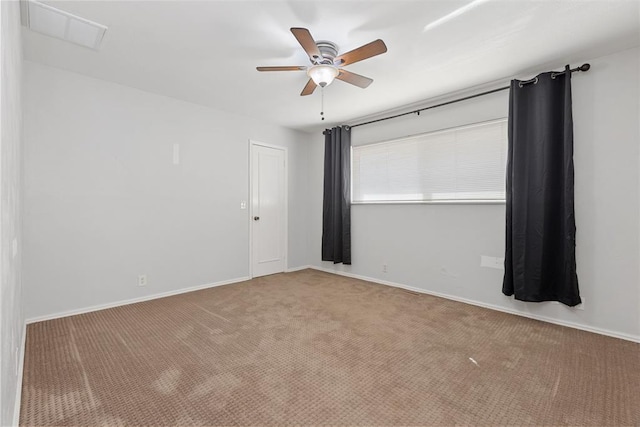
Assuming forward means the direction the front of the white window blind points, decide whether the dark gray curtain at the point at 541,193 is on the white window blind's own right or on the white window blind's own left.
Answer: on the white window blind's own left

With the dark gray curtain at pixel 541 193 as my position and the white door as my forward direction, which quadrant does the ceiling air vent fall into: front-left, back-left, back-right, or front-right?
front-left

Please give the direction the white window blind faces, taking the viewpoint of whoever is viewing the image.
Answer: facing the viewer and to the left of the viewer

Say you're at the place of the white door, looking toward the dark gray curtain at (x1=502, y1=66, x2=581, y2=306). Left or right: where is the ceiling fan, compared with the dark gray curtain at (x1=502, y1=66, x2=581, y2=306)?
right

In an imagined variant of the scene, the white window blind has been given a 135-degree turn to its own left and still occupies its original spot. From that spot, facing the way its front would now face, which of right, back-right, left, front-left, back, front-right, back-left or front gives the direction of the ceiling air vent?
back-right

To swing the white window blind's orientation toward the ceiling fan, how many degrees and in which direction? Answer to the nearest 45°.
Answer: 0° — it already faces it

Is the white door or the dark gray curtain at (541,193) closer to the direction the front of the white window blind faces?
the white door

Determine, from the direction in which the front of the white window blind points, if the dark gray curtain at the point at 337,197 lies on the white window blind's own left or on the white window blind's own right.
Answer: on the white window blind's own right

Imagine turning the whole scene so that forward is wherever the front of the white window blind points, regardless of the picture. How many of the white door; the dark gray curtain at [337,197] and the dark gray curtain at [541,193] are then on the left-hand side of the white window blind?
1

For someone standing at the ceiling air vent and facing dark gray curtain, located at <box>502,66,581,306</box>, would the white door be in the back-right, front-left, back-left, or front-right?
front-left

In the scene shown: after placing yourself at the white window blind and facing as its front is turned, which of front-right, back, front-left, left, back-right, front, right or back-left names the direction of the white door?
front-right
